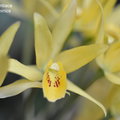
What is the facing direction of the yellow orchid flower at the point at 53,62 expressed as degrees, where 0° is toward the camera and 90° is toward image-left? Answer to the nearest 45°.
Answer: approximately 0°
